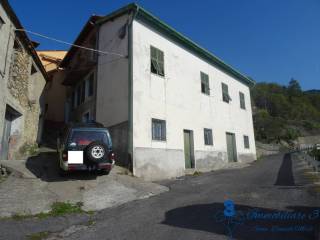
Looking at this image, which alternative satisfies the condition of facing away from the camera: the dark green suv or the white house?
the dark green suv

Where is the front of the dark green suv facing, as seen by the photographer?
facing away from the viewer

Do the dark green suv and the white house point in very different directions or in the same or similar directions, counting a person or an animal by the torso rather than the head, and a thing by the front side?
very different directions

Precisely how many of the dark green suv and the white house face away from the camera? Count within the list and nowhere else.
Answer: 1

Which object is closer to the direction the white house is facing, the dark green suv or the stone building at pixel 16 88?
the dark green suv

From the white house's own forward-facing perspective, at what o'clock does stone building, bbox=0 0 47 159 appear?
The stone building is roughly at 4 o'clock from the white house.

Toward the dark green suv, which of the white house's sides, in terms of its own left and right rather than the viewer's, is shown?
right

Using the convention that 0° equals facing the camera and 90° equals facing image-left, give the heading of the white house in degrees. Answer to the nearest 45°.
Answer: approximately 315°

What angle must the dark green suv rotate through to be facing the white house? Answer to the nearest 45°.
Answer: approximately 45° to its right
